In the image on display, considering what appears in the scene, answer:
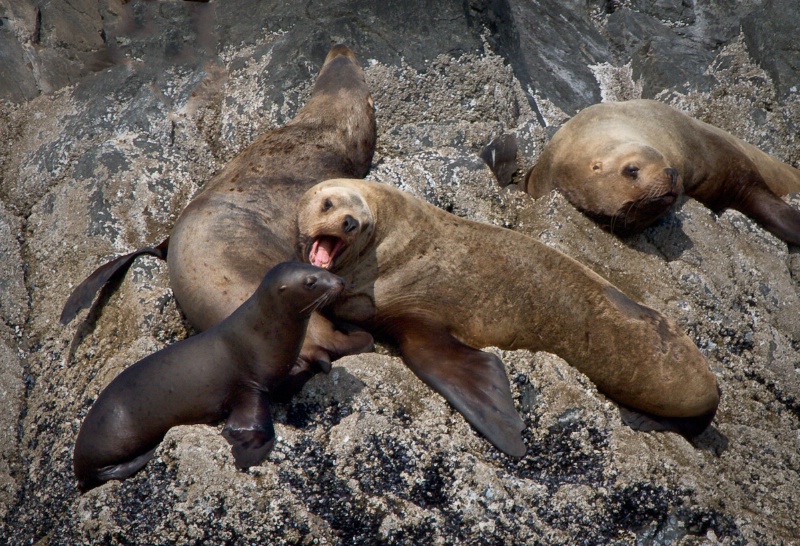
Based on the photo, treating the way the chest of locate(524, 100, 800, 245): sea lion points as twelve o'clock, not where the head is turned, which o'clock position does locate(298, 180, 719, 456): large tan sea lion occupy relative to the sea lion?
The large tan sea lion is roughly at 11 o'clock from the sea lion.

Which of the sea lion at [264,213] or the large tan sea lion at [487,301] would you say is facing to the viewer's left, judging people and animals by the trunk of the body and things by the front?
the large tan sea lion

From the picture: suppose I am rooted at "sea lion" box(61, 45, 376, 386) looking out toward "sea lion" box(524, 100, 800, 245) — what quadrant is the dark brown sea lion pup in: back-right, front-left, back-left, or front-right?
back-right

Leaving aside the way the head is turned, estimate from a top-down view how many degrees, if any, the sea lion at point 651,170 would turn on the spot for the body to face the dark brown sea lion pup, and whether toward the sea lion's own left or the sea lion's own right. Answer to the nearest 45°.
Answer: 0° — it already faces it

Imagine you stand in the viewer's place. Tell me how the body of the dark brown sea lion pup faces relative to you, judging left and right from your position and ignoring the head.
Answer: facing to the right of the viewer

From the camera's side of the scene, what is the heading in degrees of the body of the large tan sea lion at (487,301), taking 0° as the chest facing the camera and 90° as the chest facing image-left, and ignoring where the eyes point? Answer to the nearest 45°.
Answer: approximately 90°

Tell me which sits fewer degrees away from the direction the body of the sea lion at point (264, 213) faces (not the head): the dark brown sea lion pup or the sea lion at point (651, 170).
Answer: the sea lion

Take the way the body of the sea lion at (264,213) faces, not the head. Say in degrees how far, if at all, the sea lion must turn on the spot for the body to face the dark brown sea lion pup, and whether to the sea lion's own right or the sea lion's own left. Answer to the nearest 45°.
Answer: approximately 135° to the sea lion's own right

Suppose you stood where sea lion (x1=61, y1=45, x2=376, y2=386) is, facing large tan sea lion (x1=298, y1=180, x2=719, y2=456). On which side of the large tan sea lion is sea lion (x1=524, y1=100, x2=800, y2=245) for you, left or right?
left

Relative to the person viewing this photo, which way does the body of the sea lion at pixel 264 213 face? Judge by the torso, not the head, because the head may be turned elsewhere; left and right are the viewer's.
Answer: facing away from the viewer and to the right of the viewer

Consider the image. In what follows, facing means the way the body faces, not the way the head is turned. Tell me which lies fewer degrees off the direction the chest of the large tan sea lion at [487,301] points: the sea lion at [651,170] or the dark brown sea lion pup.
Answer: the dark brown sea lion pup

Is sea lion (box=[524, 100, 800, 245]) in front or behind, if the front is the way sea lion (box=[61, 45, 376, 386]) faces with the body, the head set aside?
in front

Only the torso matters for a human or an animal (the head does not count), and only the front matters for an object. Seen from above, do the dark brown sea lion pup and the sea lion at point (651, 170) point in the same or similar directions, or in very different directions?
very different directions
